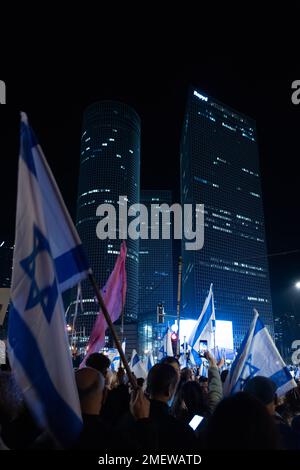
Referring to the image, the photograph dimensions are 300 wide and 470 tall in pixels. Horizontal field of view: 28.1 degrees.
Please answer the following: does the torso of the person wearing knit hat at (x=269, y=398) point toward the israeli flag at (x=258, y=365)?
yes

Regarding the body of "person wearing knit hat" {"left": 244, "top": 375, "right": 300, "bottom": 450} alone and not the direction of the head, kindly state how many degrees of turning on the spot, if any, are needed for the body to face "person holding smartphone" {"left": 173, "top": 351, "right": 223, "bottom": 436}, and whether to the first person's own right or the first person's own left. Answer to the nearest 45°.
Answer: approximately 45° to the first person's own left

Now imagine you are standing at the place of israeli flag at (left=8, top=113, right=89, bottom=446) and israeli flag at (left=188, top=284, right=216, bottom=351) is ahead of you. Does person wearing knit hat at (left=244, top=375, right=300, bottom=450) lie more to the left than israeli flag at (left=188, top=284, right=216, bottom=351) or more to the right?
right

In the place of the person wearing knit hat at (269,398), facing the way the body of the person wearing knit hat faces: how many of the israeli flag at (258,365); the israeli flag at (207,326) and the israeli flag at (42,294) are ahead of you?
2

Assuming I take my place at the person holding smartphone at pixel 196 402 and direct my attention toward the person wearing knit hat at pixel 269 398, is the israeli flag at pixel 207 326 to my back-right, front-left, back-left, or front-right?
back-left

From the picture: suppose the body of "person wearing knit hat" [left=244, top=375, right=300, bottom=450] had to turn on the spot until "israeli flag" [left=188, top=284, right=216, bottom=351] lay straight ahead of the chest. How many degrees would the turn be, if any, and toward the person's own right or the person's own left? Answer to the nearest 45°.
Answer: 0° — they already face it

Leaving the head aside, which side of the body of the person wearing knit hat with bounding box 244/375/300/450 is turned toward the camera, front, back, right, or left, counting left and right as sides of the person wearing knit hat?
back
